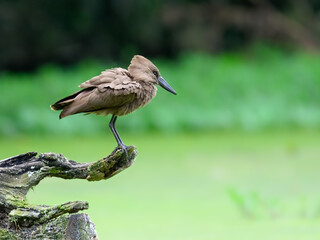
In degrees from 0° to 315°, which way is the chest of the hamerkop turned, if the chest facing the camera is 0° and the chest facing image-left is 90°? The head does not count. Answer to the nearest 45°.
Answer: approximately 270°
